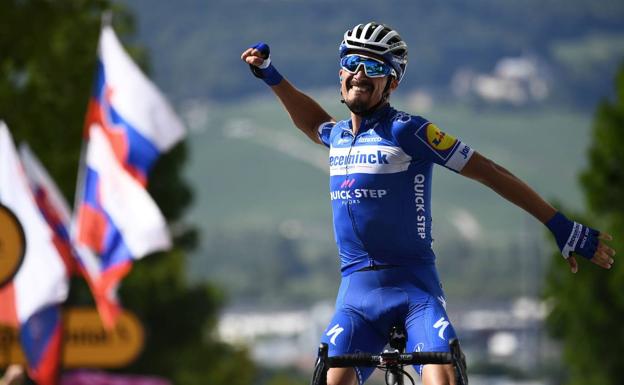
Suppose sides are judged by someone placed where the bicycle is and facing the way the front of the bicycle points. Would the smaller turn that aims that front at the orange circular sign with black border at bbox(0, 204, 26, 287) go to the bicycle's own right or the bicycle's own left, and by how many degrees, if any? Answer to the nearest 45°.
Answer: approximately 135° to the bicycle's own right

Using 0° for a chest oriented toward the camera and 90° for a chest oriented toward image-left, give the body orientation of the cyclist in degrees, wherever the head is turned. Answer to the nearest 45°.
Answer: approximately 45°

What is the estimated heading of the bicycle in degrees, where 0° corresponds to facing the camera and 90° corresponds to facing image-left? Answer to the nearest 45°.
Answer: approximately 0°
